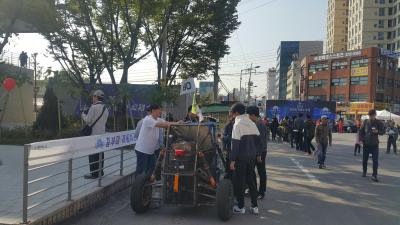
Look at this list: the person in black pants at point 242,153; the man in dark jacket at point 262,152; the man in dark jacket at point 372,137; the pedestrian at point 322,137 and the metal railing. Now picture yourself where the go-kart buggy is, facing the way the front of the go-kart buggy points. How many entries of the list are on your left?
1

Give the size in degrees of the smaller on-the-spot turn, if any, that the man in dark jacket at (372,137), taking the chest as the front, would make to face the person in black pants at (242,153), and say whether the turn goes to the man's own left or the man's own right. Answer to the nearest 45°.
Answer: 0° — they already face them

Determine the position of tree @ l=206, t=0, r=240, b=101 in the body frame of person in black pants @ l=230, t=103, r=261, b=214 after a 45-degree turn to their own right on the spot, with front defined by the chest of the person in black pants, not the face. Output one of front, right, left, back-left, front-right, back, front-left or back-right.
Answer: front

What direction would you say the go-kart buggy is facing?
away from the camera

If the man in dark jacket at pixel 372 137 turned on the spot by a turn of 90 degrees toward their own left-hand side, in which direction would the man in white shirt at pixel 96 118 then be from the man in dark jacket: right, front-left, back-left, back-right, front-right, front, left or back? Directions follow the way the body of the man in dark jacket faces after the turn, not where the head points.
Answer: back-right

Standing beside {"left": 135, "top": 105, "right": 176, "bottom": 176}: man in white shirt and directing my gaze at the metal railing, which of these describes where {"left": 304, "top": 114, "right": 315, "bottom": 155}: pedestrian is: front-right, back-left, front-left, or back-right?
back-right

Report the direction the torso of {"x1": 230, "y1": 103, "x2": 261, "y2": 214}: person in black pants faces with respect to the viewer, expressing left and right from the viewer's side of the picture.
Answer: facing away from the viewer and to the left of the viewer

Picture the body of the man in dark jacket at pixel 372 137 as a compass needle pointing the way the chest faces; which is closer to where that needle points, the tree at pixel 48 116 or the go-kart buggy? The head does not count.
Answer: the go-kart buggy

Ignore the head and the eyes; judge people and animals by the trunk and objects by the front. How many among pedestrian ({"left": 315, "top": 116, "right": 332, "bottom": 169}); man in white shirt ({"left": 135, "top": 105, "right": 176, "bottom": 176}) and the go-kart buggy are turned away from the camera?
1

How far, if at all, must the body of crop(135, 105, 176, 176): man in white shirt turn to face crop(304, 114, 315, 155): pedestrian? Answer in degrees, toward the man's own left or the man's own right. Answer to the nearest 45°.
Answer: approximately 45° to the man's own left

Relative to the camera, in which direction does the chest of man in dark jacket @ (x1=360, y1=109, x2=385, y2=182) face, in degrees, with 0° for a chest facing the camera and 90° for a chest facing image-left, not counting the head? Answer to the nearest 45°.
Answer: approximately 0°

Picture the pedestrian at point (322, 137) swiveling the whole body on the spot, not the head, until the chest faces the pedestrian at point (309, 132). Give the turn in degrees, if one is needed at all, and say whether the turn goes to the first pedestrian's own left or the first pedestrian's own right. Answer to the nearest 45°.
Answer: approximately 180°

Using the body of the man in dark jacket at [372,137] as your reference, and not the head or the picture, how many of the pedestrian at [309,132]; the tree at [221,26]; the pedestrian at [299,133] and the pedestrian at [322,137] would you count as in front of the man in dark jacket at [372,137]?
0

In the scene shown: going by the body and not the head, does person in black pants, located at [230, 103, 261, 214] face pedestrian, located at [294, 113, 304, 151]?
no

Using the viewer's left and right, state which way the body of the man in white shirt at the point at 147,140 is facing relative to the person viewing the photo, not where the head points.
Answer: facing to the right of the viewer

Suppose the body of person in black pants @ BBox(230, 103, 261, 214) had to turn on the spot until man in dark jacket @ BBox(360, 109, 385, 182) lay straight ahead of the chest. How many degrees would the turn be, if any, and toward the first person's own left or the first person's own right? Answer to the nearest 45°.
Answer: approximately 90° to the first person's own right

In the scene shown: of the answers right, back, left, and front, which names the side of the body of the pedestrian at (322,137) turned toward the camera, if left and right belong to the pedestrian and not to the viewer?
front

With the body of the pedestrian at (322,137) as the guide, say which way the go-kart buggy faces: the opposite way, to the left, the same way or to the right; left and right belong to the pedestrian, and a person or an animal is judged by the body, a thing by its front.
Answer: the opposite way

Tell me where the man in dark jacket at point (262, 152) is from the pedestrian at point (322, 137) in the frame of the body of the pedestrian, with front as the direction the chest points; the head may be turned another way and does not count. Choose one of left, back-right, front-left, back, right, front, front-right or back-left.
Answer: front
